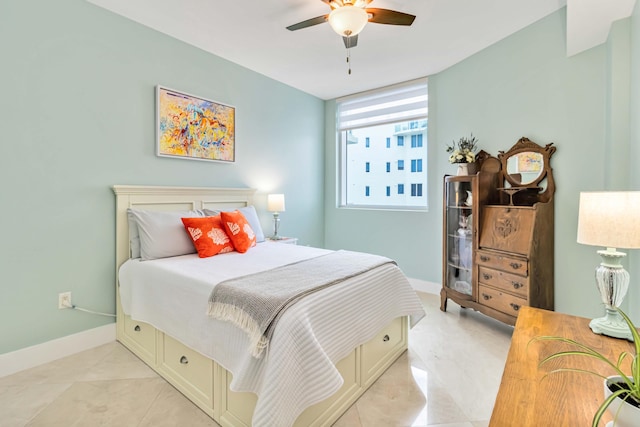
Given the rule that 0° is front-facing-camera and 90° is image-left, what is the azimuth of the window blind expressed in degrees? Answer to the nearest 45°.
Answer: approximately 45°

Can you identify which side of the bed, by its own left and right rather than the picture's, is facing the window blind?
left

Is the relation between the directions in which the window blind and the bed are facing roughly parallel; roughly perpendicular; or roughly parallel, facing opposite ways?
roughly perpendicular

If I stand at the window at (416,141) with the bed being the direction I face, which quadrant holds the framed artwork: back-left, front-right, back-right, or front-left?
front-right

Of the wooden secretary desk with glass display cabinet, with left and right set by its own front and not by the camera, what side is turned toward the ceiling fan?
front

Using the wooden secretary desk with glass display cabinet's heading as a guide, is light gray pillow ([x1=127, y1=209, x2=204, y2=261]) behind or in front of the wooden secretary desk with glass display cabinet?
in front

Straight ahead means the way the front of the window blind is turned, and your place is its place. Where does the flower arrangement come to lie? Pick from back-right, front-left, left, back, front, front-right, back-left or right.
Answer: left

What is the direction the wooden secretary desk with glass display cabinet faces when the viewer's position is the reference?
facing the viewer and to the left of the viewer

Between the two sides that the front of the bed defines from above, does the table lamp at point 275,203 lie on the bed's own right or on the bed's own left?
on the bed's own left

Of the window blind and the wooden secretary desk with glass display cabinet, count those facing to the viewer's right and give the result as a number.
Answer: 0

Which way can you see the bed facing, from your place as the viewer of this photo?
facing the viewer and to the right of the viewer
